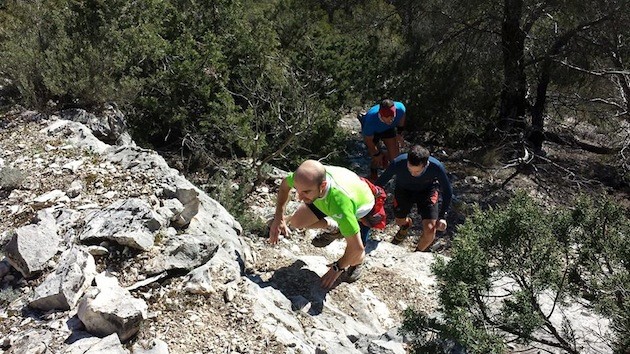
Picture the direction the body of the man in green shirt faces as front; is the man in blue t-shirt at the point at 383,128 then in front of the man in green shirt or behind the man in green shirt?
behind

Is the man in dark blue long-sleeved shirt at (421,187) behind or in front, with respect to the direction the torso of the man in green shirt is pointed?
behind

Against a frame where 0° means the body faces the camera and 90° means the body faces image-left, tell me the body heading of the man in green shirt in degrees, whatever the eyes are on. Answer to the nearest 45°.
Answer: approximately 45°
